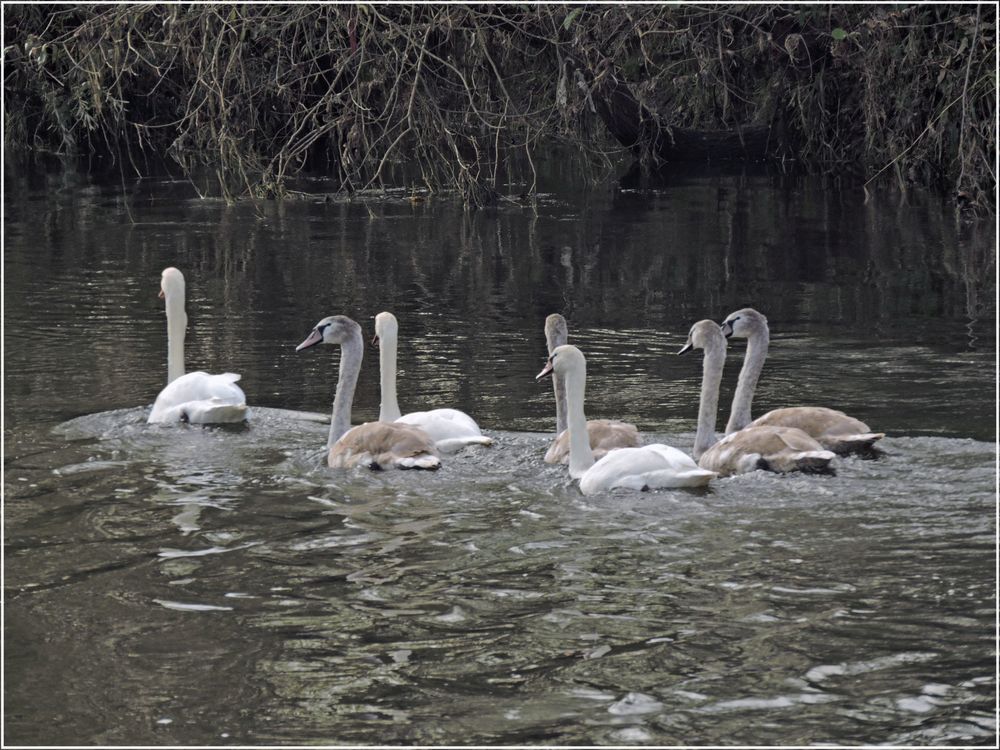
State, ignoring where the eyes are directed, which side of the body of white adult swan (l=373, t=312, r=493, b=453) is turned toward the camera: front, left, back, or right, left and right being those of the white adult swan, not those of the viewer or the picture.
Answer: left

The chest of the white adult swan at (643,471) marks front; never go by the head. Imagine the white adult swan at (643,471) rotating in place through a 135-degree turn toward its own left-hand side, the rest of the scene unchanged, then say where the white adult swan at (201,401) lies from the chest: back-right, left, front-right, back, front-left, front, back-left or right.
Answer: back

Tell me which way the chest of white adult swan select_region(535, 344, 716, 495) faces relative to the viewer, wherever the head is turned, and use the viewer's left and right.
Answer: facing to the left of the viewer

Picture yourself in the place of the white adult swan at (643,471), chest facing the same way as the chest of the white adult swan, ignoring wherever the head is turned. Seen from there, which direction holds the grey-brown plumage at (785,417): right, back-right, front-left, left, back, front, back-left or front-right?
back-right

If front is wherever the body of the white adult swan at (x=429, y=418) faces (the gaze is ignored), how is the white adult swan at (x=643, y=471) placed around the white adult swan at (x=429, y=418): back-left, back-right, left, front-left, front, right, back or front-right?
back-left
